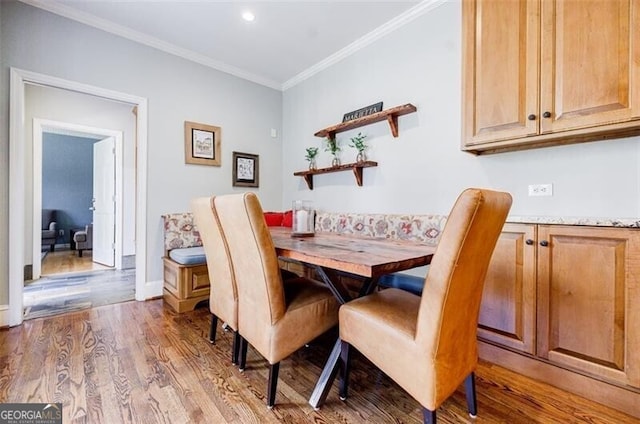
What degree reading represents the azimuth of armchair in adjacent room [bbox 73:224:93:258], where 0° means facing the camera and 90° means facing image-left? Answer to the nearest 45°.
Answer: approximately 45°

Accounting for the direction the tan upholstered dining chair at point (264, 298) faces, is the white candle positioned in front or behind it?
in front

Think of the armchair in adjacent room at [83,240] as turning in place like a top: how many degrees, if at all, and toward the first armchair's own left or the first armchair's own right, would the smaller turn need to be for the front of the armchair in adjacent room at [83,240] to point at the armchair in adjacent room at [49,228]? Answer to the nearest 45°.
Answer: approximately 90° to the first armchair's own right

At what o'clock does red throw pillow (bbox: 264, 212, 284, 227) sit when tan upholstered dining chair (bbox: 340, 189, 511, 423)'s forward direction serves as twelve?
The red throw pillow is roughly at 12 o'clock from the tan upholstered dining chair.

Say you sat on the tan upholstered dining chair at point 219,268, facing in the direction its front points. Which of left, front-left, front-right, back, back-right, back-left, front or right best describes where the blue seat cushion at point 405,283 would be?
front-right

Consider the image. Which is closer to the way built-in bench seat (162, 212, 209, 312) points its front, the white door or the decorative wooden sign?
the decorative wooden sign

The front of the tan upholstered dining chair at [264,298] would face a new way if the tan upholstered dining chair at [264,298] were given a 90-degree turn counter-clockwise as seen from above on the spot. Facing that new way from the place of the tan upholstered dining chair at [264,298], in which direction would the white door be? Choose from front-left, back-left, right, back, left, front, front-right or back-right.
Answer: front

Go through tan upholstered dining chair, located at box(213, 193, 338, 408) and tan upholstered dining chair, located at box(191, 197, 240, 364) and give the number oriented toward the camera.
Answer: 0

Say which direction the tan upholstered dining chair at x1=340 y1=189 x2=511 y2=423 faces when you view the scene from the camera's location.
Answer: facing away from the viewer and to the left of the viewer

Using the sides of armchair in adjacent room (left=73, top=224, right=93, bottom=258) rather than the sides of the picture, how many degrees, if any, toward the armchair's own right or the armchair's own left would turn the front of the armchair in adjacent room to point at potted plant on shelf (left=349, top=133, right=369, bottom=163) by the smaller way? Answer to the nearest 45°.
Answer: approximately 90° to the armchair's own left

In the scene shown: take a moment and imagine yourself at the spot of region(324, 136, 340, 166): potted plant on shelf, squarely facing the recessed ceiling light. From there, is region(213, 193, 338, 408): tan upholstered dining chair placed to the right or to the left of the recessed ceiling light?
left

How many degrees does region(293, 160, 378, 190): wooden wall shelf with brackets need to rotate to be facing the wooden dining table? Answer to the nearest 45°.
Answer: approximately 45° to its left

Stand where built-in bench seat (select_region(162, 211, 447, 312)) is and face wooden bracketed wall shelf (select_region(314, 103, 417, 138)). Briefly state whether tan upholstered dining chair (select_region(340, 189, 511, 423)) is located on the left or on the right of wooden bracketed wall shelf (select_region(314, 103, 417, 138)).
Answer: right

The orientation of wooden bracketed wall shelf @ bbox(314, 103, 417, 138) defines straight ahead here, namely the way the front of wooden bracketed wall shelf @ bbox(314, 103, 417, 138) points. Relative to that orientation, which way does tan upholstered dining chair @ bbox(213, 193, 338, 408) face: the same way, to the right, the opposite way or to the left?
the opposite way

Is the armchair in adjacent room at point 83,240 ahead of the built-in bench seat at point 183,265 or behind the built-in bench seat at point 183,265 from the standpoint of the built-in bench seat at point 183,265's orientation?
behind

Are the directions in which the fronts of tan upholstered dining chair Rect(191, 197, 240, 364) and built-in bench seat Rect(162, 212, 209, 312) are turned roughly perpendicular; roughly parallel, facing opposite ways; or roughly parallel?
roughly perpendicular

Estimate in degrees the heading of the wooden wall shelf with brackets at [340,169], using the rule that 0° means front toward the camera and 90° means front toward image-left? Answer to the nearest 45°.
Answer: approximately 45°
